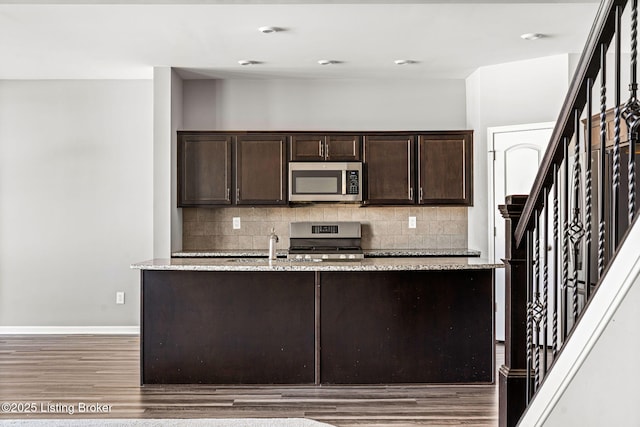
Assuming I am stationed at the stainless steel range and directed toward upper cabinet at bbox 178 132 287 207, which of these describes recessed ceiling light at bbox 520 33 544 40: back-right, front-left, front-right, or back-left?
back-left

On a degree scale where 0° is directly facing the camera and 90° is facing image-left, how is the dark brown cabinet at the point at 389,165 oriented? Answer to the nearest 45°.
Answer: approximately 0°

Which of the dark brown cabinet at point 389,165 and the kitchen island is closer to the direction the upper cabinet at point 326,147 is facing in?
the kitchen island

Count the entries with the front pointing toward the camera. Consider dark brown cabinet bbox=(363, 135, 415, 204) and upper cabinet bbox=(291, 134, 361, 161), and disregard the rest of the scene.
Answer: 2
